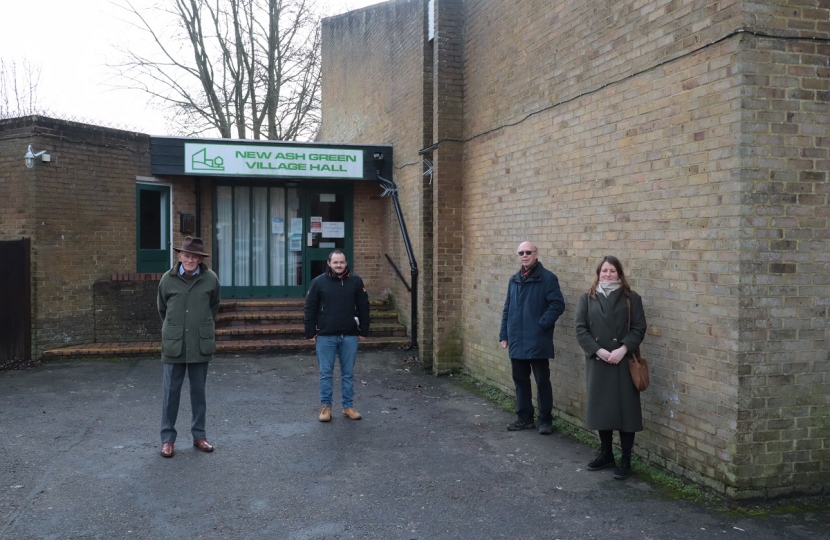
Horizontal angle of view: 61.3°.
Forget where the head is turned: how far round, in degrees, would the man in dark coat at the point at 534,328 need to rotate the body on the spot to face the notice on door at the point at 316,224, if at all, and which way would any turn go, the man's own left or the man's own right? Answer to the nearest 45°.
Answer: approximately 90° to the man's own right

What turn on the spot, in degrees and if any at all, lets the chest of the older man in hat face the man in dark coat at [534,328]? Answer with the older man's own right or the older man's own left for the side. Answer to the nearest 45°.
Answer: approximately 90° to the older man's own left

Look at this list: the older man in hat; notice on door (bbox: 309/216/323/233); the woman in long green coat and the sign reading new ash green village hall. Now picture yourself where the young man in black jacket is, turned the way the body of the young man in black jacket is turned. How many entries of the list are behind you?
2

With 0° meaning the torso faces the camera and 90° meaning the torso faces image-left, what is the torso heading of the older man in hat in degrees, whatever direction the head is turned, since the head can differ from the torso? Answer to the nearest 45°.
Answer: approximately 0°

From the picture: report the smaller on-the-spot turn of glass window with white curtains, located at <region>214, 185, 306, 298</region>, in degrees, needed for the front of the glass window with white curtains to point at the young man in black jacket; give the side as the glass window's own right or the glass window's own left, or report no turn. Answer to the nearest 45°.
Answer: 0° — it already faces them

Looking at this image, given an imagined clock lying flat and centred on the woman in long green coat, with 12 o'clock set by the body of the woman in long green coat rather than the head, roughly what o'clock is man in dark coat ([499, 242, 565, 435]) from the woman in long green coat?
The man in dark coat is roughly at 5 o'clock from the woman in long green coat.

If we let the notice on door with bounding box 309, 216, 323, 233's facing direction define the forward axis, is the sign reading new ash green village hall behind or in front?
in front

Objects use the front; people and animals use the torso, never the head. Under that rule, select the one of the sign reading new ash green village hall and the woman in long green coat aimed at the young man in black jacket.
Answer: the sign reading new ash green village hall

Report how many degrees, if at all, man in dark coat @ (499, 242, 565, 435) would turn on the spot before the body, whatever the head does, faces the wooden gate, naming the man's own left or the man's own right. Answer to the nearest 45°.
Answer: approximately 45° to the man's own right

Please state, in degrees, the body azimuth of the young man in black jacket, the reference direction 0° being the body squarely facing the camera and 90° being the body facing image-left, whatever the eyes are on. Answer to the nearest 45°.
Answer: approximately 0°

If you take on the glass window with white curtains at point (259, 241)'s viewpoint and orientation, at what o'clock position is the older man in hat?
The older man in hat is roughly at 12 o'clock from the glass window with white curtains.
